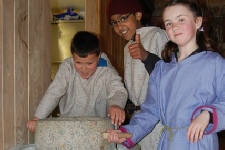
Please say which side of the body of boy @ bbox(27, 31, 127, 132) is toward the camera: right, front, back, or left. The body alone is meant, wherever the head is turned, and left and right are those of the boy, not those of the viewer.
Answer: front

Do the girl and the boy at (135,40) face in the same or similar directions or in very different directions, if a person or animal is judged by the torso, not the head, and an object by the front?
same or similar directions

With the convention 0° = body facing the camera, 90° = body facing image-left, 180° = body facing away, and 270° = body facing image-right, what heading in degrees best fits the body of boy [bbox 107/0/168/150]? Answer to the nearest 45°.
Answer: approximately 45°

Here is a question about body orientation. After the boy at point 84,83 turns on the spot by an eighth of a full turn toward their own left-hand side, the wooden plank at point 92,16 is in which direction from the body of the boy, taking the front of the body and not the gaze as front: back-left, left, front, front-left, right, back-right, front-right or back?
back-left

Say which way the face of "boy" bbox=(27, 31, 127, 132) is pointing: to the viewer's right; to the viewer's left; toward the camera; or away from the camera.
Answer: toward the camera

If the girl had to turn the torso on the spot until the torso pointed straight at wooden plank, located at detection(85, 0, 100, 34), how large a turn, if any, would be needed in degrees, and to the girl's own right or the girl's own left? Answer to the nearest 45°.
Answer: approximately 90° to the girl's own right

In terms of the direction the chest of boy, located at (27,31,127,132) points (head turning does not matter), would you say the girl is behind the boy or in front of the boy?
in front

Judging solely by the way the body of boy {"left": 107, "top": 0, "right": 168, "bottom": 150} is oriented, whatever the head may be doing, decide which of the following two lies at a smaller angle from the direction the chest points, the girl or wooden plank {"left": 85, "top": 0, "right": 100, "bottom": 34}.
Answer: the girl

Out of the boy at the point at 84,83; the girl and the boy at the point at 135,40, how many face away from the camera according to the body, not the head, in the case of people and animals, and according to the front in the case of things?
0

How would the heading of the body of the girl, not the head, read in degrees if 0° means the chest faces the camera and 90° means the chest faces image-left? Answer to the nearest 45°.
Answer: approximately 45°

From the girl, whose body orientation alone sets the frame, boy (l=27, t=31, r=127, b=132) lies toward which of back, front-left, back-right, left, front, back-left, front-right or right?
right

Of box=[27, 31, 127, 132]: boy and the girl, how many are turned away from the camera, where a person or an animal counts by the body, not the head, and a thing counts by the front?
0

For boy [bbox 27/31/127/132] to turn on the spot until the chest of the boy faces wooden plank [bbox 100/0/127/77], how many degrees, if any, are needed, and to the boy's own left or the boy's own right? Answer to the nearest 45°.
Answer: approximately 180°

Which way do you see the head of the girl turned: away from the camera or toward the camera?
toward the camera

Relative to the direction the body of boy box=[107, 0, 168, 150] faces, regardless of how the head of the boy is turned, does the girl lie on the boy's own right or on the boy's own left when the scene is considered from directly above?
on the boy's own left
